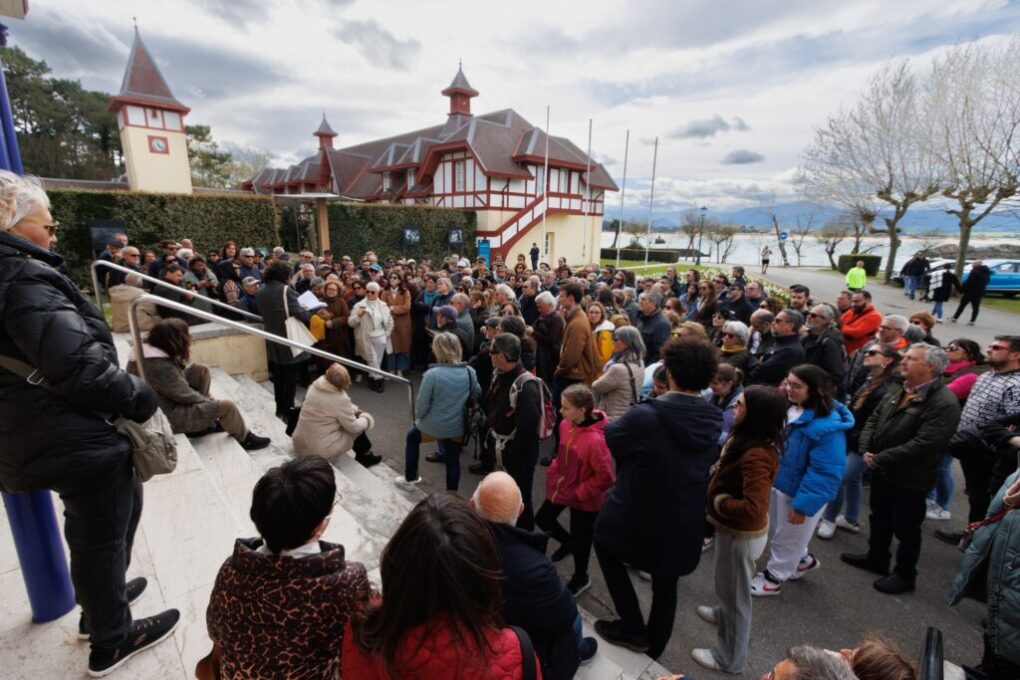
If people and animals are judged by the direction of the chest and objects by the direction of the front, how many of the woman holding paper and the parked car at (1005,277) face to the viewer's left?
1

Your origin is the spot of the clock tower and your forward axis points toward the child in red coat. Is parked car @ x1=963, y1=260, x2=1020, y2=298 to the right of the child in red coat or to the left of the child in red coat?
left

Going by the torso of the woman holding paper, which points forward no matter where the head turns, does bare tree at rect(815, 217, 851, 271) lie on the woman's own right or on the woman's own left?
on the woman's own left

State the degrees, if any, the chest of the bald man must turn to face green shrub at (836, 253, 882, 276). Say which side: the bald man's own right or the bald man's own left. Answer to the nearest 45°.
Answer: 0° — they already face it

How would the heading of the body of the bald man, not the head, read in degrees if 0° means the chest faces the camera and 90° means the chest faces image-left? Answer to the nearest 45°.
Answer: approximately 225°

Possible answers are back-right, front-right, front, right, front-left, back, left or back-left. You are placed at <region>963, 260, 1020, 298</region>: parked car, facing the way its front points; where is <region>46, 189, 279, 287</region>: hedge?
front-left

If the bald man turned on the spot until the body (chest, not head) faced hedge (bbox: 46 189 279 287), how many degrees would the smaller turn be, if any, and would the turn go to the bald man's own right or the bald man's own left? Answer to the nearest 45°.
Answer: approximately 90° to the bald man's own left

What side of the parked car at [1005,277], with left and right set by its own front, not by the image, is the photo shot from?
left

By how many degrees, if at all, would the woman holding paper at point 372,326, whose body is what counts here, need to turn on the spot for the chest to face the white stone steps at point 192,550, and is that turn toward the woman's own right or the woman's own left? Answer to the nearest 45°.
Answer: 0° — they already face it

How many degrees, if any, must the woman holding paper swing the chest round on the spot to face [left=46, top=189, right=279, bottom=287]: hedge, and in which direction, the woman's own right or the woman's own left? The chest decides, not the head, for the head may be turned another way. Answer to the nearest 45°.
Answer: approximately 135° to the woman's own right

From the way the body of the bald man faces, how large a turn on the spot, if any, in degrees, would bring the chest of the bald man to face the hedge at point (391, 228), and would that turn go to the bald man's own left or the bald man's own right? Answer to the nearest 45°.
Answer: approximately 45° to the bald man's own left

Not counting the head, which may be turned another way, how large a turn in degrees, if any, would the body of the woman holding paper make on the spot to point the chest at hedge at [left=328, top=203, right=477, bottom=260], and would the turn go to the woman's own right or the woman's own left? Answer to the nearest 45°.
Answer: approximately 180°
